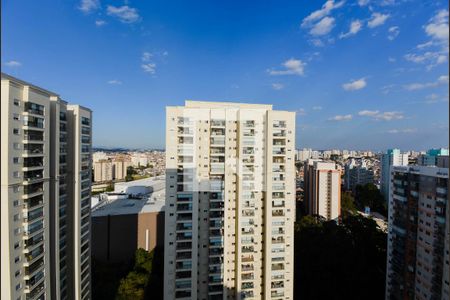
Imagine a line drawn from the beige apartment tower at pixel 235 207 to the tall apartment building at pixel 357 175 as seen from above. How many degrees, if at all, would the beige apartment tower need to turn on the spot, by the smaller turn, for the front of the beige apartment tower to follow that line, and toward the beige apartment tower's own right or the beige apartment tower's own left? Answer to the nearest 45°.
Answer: approximately 135° to the beige apartment tower's own left

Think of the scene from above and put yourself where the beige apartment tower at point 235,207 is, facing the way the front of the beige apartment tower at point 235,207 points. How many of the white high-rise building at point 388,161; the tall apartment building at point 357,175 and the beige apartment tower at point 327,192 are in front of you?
0

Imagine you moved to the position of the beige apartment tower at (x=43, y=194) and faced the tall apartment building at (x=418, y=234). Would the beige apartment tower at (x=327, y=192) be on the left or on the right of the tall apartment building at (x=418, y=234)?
left

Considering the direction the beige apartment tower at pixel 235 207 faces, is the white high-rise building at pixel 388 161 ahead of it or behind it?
behind

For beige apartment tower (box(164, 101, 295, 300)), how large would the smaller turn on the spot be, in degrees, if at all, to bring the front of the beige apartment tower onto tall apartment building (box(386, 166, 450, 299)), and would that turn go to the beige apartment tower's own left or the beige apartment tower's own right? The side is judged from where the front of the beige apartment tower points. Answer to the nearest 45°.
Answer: approximately 90° to the beige apartment tower's own left

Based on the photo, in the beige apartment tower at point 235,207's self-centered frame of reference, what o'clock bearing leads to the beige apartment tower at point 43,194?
the beige apartment tower at point 43,194 is roughly at 2 o'clock from the beige apartment tower at point 235,207.

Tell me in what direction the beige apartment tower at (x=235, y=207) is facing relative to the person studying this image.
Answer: facing the viewer

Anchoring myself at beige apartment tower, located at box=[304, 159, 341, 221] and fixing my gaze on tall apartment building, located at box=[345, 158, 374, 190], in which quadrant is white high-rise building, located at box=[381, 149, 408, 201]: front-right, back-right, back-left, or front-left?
front-right

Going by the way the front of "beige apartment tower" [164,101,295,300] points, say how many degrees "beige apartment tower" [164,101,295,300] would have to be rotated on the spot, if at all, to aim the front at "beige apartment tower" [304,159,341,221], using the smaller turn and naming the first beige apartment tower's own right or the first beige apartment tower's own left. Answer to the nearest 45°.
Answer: approximately 135° to the first beige apartment tower's own left

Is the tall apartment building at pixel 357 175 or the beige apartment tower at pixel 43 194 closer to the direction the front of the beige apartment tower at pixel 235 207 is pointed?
the beige apartment tower
